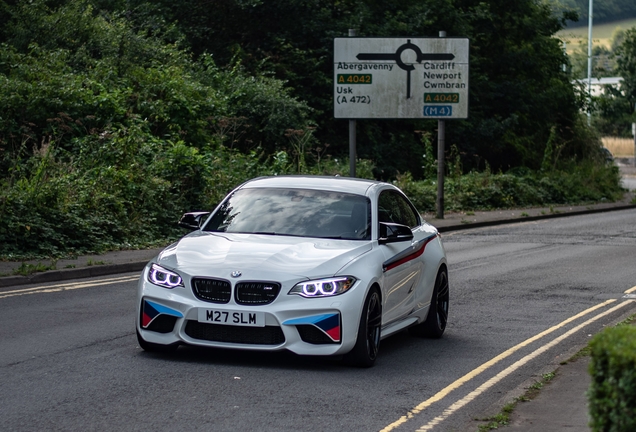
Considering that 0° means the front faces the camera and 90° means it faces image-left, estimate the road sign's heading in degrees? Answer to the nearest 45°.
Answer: approximately 0°

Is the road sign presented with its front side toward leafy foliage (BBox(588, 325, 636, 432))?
yes
